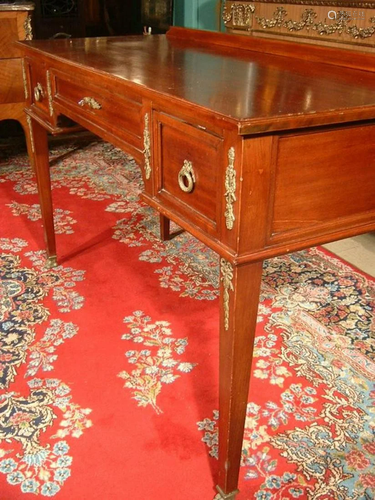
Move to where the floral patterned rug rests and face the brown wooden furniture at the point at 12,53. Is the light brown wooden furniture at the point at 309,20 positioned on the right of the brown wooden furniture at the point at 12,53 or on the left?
right

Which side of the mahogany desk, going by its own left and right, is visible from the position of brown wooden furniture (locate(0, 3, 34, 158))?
right

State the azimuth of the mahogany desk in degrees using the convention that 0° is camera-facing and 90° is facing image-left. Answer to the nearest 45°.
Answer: approximately 45°

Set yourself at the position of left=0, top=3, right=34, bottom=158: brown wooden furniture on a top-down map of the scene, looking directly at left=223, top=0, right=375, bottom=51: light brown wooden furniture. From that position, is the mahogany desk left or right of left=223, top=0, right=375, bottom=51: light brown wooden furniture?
right

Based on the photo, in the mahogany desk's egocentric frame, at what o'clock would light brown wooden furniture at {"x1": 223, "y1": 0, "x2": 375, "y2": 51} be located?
The light brown wooden furniture is roughly at 5 o'clock from the mahogany desk.
